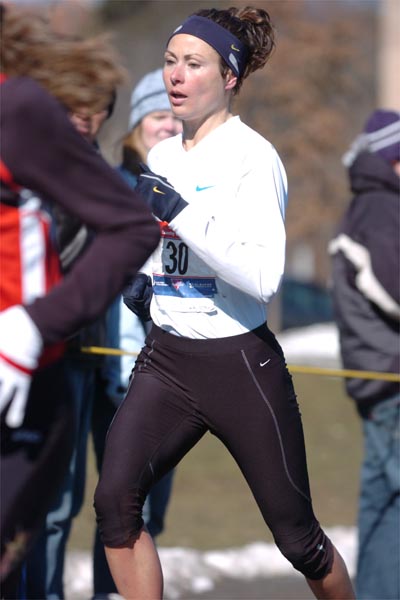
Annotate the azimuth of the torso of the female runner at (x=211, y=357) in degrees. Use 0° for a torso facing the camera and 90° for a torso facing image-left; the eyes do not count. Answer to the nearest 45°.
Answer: approximately 45°

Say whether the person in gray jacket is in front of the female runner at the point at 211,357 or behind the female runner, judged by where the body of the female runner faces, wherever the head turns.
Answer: behind

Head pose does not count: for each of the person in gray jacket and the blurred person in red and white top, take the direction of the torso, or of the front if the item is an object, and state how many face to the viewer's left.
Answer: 1

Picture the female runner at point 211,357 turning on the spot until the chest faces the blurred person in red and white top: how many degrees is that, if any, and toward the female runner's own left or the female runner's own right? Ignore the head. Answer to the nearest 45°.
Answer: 0° — they already face them
